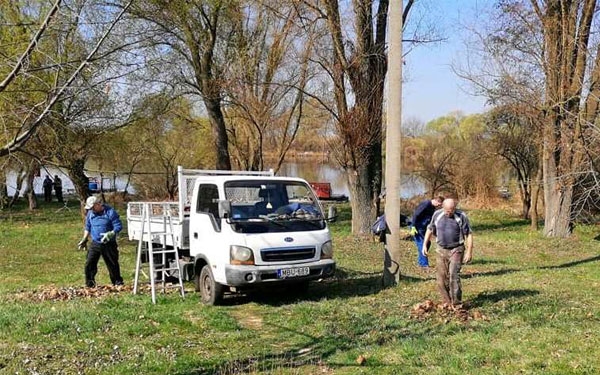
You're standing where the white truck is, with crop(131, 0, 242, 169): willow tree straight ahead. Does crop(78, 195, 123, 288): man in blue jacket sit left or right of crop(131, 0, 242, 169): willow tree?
left

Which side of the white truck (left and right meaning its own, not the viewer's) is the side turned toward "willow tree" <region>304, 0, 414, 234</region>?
left

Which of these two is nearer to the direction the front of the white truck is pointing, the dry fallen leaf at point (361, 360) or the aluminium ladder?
the dry fallen leaf

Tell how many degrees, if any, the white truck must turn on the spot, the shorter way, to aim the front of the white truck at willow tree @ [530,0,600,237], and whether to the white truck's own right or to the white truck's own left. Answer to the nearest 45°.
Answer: approximately 90° to the white truck's own left

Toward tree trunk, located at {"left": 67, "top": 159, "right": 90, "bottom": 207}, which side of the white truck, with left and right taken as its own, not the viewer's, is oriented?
back

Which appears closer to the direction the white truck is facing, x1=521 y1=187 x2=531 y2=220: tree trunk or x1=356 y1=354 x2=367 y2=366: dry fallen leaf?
the dry fallen leaf

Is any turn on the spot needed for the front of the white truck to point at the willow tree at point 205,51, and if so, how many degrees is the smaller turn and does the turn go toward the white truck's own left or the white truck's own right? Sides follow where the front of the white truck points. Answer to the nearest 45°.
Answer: approximately 135° to the white truck's own left

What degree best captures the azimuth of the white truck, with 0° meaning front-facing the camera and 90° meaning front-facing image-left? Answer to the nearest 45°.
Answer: approximately 315°

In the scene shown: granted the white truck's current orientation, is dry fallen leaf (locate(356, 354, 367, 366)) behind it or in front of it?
in front

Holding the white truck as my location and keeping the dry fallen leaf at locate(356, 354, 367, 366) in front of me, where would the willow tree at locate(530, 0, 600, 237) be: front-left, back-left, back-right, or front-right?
back-left

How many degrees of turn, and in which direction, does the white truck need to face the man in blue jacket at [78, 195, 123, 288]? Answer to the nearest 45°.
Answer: approximately 90° to its right

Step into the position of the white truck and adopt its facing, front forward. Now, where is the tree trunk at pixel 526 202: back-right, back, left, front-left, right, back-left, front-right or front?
left
